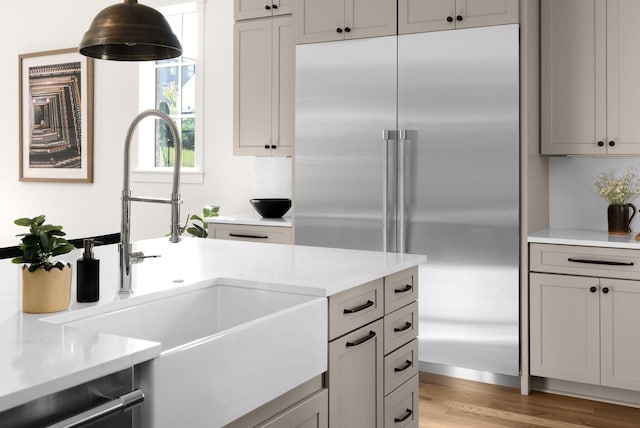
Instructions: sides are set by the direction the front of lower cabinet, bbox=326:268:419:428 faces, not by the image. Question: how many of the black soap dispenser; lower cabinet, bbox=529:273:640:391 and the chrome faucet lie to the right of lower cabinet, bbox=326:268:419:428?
2

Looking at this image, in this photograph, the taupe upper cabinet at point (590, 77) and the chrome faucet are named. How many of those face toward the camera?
1

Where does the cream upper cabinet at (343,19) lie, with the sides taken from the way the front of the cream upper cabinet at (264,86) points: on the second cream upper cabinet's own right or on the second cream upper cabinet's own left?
on the second cream upper cabinet's own left

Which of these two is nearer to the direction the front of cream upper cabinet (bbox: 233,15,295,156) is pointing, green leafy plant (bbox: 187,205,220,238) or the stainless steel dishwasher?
the stainless steel dishwasher

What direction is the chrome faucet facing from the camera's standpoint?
to the viewer's right

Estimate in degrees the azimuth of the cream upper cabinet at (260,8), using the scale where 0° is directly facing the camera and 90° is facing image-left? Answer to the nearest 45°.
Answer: approximately 45°

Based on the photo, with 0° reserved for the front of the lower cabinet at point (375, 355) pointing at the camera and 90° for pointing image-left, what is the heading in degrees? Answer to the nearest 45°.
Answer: approximately 315°
